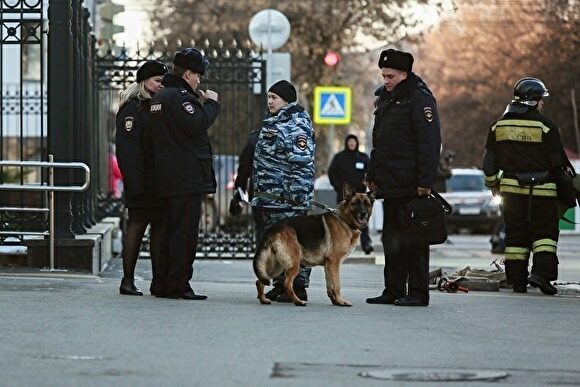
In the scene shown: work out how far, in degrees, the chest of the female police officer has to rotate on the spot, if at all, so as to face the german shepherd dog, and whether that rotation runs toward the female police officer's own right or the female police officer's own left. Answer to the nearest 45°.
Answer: approximately 45° to the female police officer's own right

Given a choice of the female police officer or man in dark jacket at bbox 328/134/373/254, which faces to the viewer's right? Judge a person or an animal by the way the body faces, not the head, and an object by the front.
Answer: the female police officer

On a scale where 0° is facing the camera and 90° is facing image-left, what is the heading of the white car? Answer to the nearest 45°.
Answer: approximately 0°

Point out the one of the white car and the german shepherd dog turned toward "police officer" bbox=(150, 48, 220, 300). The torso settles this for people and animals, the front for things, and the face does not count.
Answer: the white car

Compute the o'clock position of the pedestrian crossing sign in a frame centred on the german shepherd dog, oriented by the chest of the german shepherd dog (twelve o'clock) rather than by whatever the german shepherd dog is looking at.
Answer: The pedestrian crossing sign is roughly at 9 o'clock from the german shepherd dog.

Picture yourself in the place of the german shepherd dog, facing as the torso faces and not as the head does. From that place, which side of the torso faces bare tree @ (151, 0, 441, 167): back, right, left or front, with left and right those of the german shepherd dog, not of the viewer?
left

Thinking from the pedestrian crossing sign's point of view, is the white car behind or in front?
behind

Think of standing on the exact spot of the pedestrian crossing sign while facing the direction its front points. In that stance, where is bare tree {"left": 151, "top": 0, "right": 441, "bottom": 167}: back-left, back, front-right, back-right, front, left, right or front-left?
back

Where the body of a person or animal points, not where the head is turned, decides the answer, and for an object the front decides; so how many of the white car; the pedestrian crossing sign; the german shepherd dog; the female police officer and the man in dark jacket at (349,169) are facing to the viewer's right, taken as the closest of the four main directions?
2

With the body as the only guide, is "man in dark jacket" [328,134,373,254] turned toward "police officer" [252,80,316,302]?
yes

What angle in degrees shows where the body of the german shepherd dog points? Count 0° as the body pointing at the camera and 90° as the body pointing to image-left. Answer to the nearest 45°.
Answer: approximately 270°

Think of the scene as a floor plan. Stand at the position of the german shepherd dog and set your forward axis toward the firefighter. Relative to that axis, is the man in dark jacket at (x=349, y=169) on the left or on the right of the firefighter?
left

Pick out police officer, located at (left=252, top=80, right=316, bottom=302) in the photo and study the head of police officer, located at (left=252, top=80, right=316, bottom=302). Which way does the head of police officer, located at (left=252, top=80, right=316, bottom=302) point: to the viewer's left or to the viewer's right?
to the viewer's left

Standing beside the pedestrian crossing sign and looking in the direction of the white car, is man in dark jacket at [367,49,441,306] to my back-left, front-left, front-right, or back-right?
back-right
